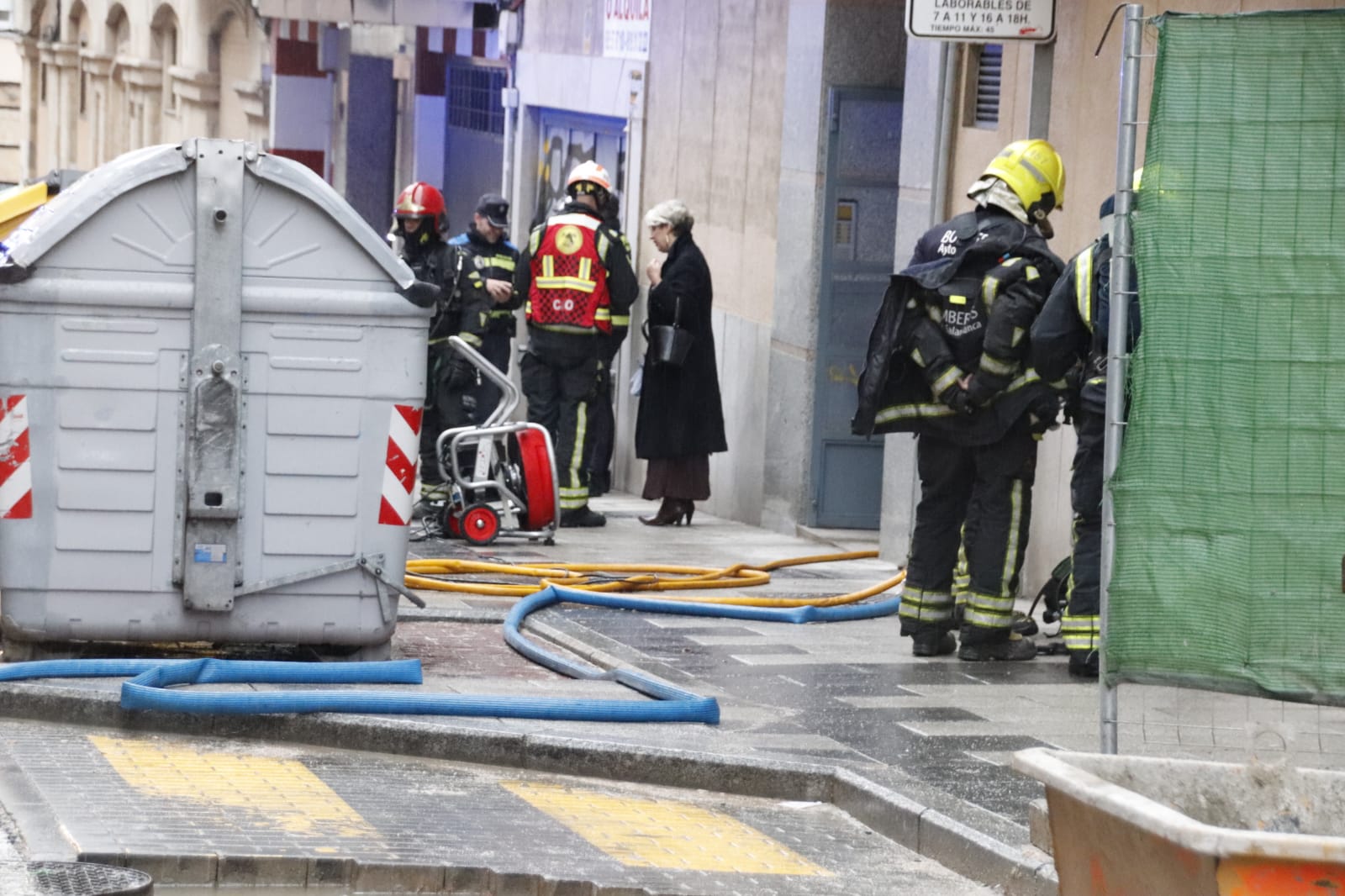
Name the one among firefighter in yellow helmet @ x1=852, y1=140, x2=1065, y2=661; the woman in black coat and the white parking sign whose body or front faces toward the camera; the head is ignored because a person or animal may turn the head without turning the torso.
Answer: the white parking sign

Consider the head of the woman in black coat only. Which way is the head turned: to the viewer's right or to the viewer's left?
to the viewer's left

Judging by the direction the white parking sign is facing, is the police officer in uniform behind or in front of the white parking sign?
behind

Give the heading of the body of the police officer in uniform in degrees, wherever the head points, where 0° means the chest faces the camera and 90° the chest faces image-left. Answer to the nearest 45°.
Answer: approximately 315°

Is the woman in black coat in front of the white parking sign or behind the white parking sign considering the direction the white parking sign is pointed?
behind

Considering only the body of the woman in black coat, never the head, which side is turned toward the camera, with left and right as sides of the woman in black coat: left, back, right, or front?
left

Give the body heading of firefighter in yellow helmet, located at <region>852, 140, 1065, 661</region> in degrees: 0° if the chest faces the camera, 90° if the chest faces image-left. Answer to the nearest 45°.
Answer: approximately 225°

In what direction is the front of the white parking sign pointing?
toward the camera

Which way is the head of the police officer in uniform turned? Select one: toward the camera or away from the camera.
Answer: toward the camera

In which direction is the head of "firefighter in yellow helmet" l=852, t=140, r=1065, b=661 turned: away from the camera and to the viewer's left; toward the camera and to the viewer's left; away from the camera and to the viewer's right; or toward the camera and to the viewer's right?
away from the camera and to the viewer's right

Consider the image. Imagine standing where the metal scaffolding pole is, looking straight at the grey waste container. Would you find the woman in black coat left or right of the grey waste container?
right
